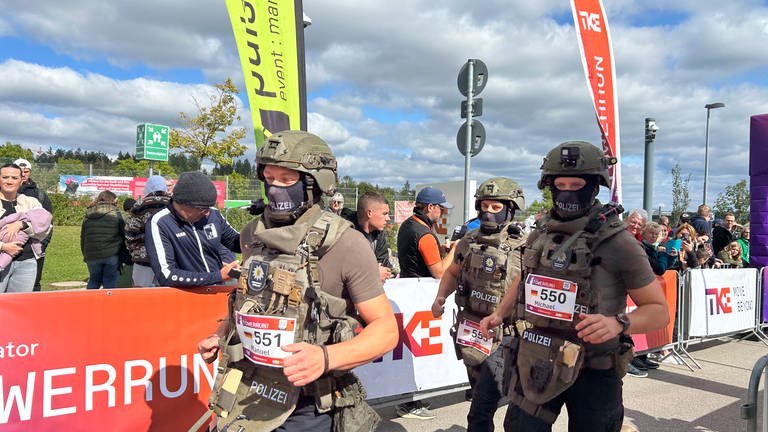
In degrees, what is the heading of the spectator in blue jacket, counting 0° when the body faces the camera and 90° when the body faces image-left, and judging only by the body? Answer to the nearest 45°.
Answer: approximately 315°

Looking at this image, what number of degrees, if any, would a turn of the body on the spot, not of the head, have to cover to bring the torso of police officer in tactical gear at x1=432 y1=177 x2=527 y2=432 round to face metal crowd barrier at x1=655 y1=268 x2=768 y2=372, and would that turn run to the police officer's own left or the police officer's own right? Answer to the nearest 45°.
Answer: approximately 135° to the police officer's own left

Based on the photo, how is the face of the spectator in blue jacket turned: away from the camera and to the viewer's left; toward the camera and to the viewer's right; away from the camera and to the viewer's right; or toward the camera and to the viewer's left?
toward the camera and to the viewer's right

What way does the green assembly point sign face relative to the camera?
toward the camera

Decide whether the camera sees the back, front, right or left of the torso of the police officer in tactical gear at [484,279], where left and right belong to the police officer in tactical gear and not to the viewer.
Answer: front

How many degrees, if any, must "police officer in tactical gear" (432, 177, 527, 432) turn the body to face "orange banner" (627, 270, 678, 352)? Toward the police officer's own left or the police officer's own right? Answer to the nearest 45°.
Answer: approximately 135° to the police officer's own left
